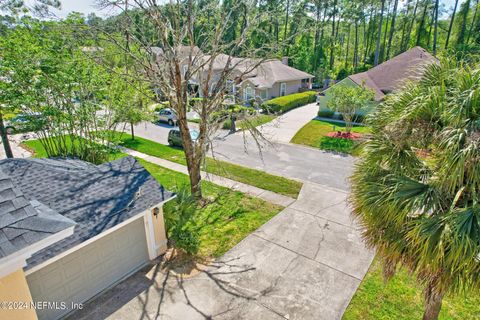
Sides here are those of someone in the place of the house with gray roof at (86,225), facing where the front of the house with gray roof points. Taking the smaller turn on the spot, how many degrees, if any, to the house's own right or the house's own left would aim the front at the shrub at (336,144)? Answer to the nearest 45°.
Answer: approximately 45° to the house's own left

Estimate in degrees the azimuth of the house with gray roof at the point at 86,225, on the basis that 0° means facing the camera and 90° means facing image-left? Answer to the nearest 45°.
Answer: approximately 315°

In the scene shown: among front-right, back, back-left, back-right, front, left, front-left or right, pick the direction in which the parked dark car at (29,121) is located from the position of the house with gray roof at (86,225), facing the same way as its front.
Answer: back-left

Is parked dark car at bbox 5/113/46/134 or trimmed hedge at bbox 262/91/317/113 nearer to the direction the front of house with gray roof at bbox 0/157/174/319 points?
the trimmed hedge

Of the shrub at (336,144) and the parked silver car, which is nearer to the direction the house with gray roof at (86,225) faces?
the shrub

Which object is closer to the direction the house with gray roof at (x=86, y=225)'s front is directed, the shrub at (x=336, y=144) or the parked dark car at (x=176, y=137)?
the shrub

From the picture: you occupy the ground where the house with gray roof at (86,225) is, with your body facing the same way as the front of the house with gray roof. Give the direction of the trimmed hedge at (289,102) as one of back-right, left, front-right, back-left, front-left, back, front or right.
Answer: left

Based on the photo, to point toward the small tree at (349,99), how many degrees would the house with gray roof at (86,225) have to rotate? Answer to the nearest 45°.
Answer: approximately 45° to its left

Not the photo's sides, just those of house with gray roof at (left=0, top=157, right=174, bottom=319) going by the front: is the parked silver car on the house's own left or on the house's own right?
on the house's own left

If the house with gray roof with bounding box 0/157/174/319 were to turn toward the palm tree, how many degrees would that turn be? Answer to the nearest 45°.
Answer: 0° — it already faces it

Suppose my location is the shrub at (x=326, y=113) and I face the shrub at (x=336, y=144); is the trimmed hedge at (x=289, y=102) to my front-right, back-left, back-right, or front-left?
back-right

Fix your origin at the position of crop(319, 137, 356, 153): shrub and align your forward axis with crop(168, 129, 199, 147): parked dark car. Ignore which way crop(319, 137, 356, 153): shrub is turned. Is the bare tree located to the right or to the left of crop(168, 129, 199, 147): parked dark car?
left
